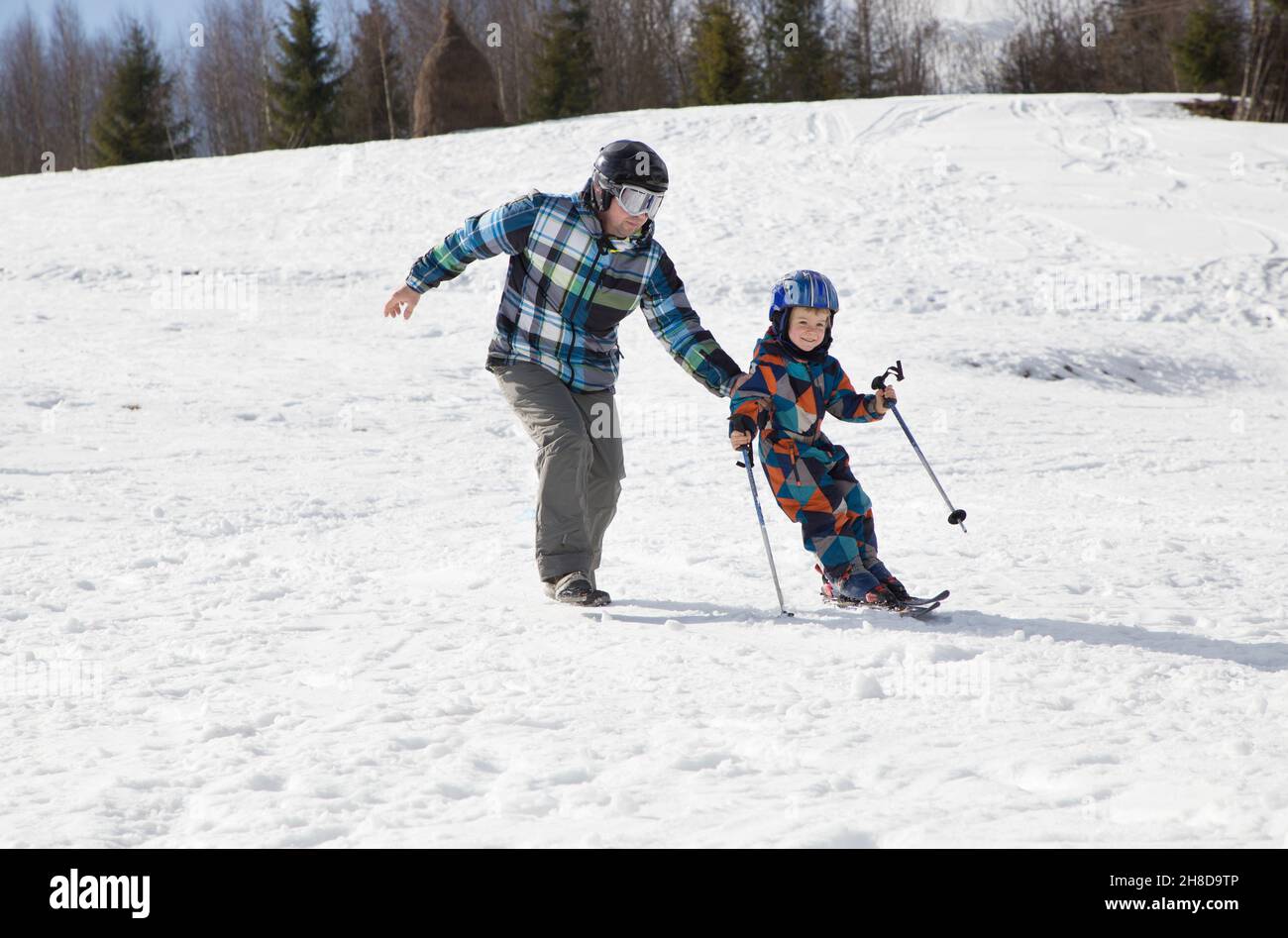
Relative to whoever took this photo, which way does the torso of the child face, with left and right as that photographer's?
facing the viewer and to the right of the viewer

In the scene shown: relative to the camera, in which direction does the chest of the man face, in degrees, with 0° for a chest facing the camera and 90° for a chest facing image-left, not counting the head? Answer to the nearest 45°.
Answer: approximately 315°

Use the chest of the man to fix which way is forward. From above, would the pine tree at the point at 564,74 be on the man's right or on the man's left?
on the man's left

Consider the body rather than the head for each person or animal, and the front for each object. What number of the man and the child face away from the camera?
0

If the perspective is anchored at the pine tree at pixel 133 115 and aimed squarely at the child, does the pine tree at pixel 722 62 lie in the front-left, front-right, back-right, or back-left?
front-left

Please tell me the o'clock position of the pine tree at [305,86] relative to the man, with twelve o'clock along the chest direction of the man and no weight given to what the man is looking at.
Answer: The pine tree is roughly at 7 o'clock from the man.

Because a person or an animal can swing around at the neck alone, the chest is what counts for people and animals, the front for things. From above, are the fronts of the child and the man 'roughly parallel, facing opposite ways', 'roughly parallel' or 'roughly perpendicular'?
roughly parallel

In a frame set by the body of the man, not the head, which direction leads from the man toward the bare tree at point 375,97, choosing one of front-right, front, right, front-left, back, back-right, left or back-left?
back-left

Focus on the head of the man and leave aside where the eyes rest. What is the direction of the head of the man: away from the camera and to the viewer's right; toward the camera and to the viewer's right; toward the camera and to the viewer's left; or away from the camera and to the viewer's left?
toward the camera and to the viewer's right

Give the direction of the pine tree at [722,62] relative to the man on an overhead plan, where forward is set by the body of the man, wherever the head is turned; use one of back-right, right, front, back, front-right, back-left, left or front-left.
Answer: back-left

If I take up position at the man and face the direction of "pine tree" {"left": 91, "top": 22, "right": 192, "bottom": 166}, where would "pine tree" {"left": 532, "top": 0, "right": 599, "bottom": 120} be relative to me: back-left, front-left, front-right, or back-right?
front-right
